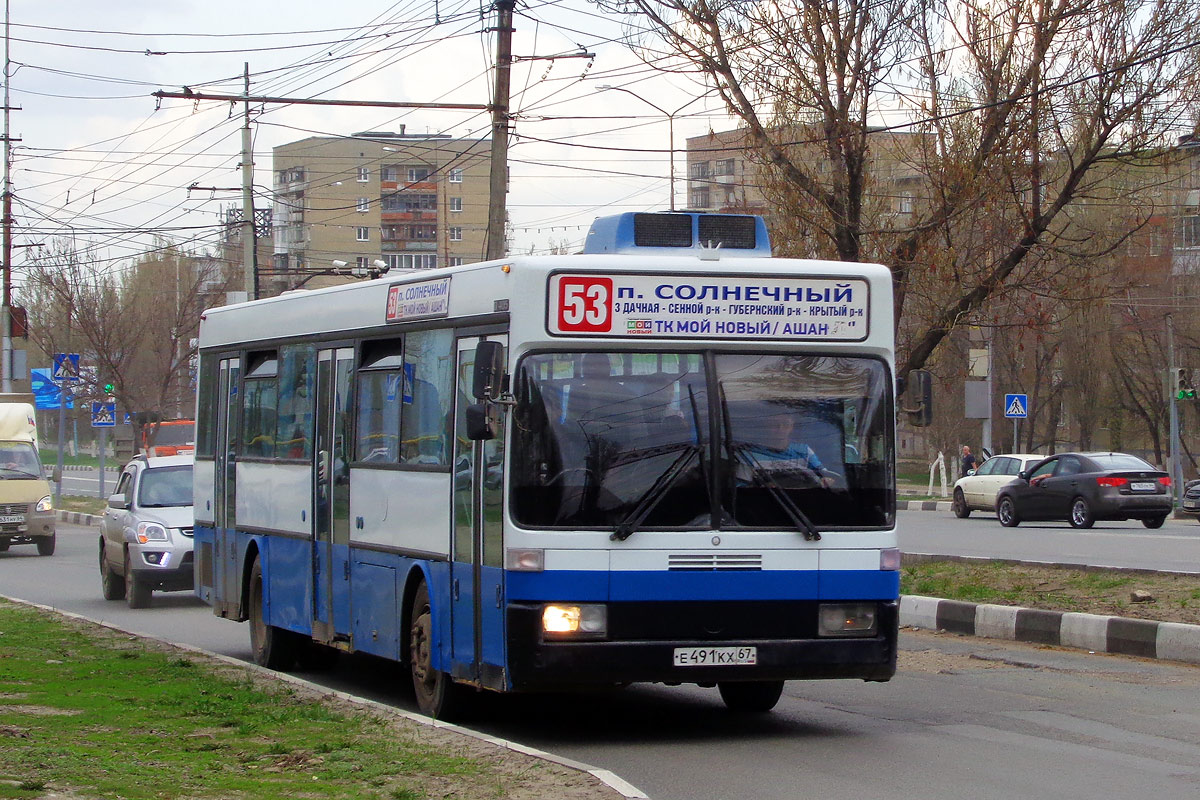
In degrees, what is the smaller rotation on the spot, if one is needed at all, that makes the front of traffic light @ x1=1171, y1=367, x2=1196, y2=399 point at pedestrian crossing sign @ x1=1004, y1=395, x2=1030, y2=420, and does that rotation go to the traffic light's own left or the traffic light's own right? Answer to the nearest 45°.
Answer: approximately 135° to the traffic light's own right

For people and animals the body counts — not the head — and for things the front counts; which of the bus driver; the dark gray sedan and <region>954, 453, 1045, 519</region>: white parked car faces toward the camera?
the bus driver

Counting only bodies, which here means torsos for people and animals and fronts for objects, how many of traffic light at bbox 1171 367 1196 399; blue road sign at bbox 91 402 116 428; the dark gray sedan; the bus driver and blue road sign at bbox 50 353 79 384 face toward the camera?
4

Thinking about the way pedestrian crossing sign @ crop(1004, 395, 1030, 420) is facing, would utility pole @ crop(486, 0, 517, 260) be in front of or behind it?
in front

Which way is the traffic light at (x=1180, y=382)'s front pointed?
toward the camera

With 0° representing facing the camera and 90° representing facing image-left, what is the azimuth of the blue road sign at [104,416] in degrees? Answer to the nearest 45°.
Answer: approximately 0°

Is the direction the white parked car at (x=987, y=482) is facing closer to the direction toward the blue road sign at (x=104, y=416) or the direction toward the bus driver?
the blue road sign

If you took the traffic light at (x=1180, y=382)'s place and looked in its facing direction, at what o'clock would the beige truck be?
The beige truck is roughly at 2 o'clock from the traffic light.

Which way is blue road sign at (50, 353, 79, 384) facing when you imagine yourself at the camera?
facing the viewer

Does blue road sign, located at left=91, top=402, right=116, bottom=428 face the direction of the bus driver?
yes

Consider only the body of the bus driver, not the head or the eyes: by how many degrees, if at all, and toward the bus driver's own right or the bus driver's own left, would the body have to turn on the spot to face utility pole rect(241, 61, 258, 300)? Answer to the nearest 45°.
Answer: approximately 135° to the bus driver's own right

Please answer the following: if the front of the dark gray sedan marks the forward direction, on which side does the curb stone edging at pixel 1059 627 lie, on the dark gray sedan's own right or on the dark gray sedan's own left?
on the dark gray sedan's own left

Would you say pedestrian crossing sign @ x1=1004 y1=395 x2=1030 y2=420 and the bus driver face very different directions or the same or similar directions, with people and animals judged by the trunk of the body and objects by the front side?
same or similar directions

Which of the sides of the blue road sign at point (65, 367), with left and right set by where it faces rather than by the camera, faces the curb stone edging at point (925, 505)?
left

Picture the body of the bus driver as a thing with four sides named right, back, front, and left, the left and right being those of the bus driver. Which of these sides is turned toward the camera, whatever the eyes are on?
front
